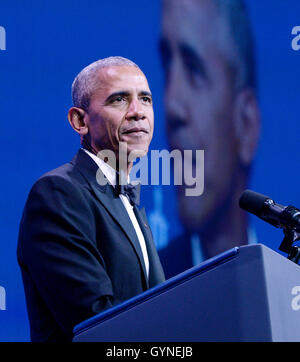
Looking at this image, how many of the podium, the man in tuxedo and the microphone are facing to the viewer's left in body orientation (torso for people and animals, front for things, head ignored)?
1

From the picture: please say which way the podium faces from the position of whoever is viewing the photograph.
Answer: facing the viewer and to the right of the viewer

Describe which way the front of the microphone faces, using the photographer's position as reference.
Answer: facing to the left of the viewer

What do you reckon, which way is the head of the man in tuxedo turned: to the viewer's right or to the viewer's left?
to the viewer's right

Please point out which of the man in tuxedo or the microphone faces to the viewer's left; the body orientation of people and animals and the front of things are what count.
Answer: the microphone

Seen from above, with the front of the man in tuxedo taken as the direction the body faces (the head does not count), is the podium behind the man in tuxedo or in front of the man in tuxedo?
in front

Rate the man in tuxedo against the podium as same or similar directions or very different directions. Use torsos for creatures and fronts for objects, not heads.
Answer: same or similar directions
